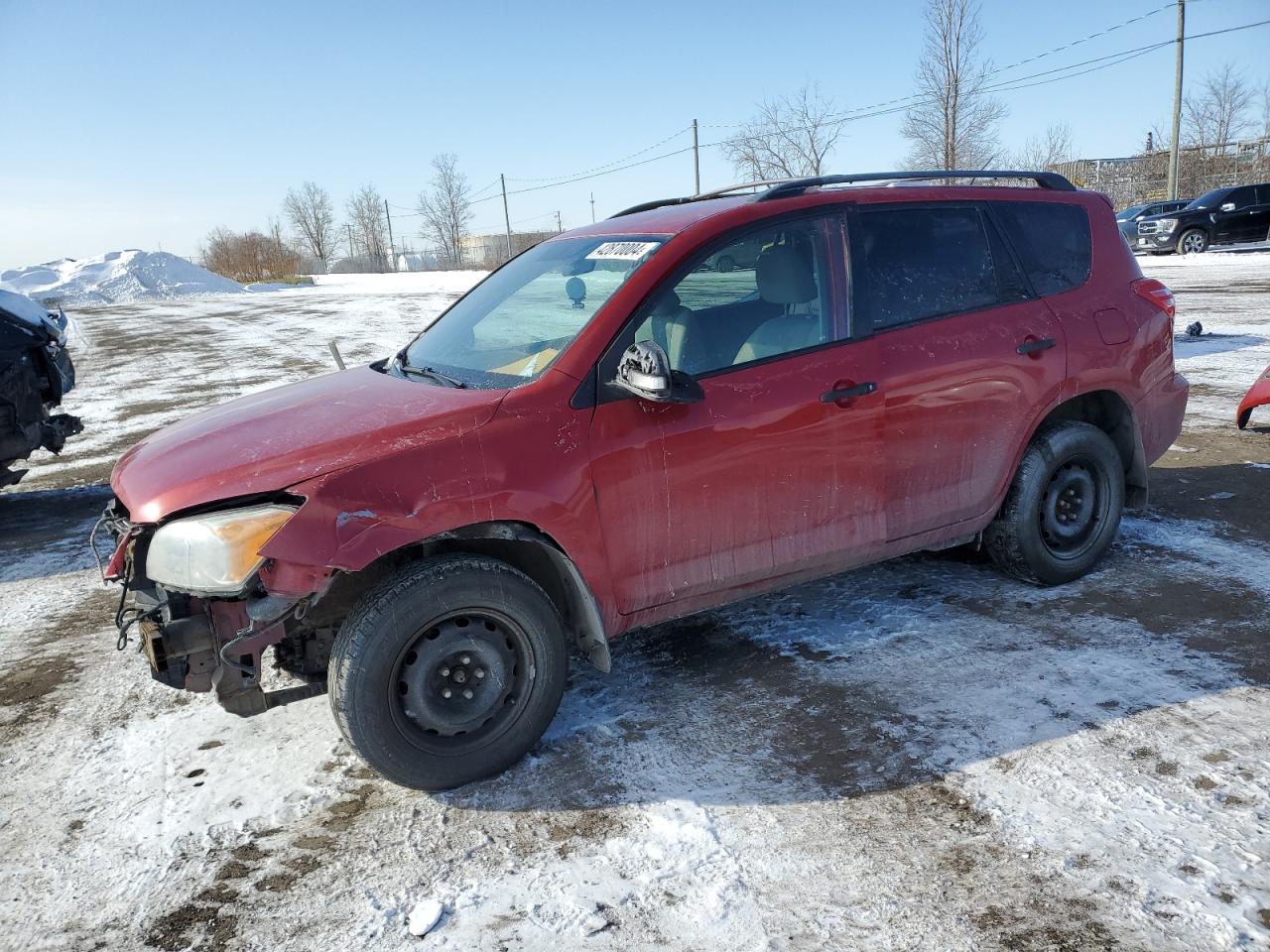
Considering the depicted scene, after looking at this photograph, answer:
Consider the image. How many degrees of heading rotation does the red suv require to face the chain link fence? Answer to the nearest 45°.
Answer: approximately 180°

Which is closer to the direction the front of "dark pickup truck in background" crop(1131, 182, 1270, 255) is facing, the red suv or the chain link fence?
the red suv

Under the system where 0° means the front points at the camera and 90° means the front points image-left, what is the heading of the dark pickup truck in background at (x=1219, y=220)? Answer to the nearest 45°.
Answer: approximately 45°

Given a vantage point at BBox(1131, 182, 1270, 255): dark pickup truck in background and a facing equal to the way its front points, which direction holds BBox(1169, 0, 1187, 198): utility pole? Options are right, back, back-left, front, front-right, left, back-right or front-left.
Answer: back-right

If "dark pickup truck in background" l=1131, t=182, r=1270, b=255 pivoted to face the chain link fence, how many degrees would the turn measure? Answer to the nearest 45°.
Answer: approximately 135° to its right

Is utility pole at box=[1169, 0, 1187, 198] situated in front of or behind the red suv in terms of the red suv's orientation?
behind

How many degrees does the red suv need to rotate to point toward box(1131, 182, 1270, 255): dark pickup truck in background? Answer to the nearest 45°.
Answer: approximately 180°

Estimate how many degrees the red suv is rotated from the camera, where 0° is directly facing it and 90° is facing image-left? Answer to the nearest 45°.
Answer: approximately 45°

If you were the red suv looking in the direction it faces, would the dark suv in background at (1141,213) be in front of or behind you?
behind

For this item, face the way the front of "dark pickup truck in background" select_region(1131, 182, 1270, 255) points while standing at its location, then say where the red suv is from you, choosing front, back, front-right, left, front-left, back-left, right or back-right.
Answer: front-left
